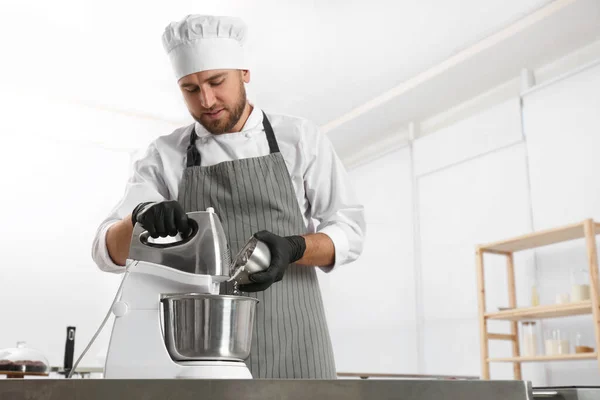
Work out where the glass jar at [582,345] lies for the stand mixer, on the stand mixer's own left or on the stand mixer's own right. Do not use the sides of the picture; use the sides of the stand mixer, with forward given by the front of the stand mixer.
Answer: on the stand mixer's own left

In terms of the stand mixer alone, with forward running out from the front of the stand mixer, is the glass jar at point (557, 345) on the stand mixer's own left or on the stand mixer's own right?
on the stand mixer's own left

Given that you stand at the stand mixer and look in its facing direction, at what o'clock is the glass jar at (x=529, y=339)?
The glass jar is roughly at 10 o'clock from the stand mixer.

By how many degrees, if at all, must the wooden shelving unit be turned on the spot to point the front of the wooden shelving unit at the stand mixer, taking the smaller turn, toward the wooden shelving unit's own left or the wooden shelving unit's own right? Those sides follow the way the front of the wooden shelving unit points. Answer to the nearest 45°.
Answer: approximately 45° to the wooden shelving unit's own left

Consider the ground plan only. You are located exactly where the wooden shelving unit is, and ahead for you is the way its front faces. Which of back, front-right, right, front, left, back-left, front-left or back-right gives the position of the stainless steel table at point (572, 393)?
front-left

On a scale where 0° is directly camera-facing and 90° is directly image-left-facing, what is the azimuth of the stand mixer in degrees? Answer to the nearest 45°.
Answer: approximately 270°

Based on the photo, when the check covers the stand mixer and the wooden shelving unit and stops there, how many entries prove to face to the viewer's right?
1

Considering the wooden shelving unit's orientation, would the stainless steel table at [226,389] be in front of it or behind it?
in front

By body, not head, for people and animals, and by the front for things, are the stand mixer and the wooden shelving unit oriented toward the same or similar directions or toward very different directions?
very different directions
